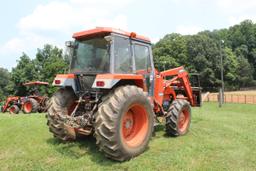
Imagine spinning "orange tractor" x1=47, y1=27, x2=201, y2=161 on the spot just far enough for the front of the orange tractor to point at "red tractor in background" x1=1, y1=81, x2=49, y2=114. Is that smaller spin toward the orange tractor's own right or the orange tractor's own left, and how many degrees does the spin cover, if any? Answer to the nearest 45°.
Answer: approximately 90° to the orange tractor's own left

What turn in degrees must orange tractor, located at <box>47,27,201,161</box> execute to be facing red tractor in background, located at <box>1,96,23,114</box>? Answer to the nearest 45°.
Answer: approximately 90° to its left

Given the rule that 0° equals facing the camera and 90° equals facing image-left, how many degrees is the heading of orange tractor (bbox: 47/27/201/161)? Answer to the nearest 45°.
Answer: approximately 225°
